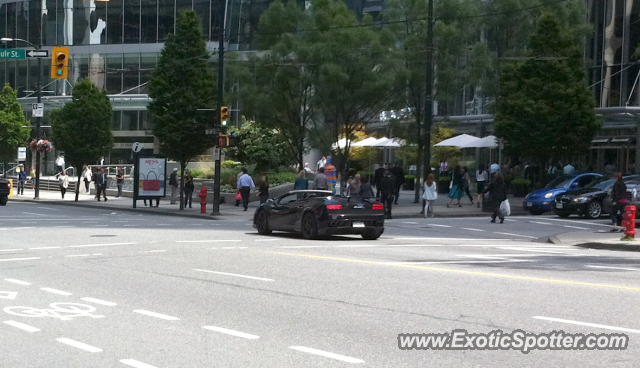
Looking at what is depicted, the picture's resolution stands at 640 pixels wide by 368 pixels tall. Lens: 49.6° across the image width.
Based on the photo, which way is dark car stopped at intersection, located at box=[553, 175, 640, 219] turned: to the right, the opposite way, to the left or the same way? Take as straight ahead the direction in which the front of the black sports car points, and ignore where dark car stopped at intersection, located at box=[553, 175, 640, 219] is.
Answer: to the left

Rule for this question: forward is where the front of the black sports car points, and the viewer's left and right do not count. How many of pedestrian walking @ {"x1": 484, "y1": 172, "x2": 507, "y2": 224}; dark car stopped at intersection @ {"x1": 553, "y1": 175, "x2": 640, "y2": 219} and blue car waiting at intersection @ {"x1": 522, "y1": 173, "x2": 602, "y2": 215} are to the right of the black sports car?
3

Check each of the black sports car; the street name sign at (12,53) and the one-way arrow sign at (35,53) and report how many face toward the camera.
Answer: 2

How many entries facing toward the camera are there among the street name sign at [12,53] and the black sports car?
1

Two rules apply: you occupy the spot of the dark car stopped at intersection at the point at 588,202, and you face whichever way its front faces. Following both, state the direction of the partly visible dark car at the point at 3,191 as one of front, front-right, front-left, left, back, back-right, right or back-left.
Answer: front-right

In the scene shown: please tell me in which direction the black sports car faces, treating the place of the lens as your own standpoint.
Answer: facing away from the viewer and to the left of the viewer

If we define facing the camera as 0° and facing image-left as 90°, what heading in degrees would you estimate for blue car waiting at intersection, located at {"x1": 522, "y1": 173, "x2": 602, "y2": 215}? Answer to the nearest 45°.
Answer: approximately 45°
